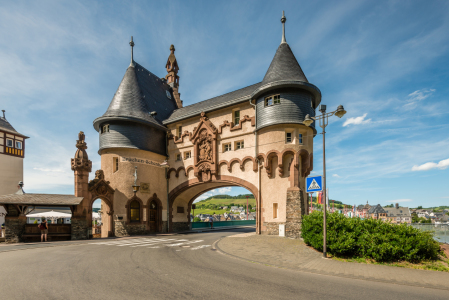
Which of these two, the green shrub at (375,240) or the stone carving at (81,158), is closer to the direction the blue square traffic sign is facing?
the green shrub

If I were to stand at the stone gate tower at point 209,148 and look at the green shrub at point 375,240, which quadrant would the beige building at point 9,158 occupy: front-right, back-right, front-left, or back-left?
back-right

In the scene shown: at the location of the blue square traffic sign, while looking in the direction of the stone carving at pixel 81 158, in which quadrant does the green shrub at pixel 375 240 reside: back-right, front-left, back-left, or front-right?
back-left

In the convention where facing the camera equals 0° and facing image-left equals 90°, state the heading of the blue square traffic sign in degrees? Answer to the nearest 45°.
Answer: approximately 0°

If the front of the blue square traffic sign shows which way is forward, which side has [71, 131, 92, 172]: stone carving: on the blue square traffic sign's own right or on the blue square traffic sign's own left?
on the blue square traffic sign's own right
